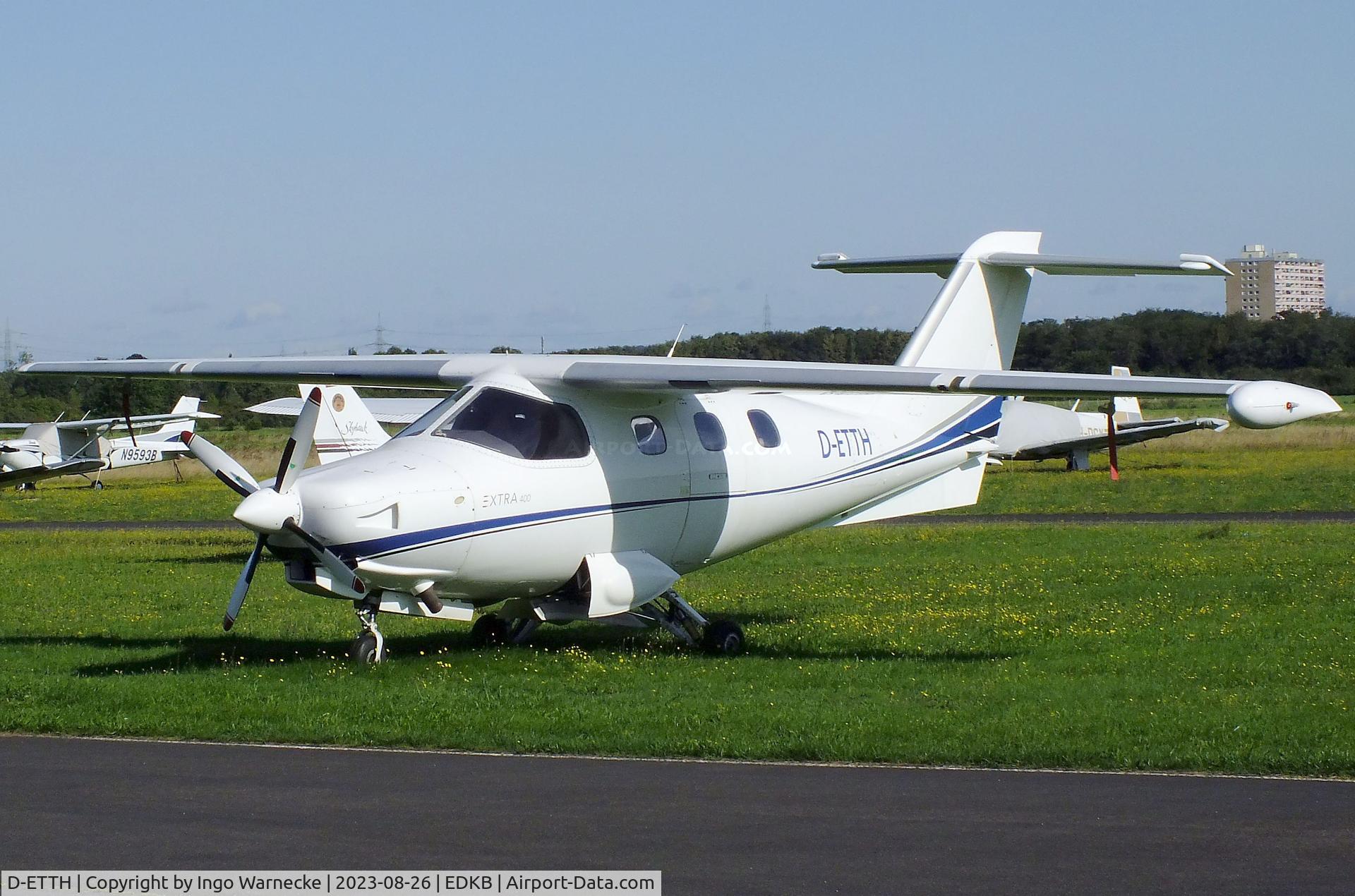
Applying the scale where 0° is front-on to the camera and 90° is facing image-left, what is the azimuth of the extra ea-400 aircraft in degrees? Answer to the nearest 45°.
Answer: approximately 45°
